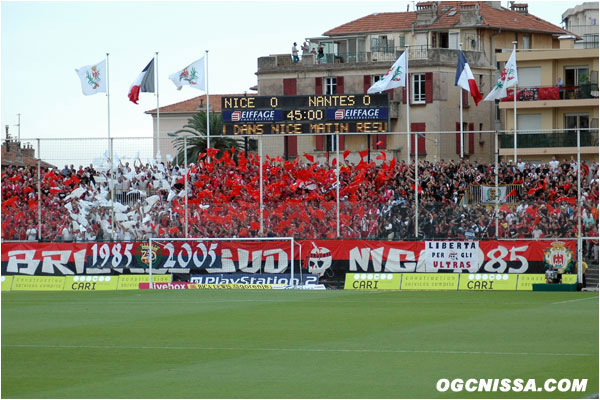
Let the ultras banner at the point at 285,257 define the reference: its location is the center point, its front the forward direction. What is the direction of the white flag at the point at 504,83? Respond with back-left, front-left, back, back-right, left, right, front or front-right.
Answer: back-left

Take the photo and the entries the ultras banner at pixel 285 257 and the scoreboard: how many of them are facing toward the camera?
2

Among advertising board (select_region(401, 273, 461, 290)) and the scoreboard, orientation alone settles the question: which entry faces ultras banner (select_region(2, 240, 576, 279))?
the scoreboard

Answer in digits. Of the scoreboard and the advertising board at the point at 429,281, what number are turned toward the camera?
2

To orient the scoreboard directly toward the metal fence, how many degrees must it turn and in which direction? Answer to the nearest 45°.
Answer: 0° — it already faces it

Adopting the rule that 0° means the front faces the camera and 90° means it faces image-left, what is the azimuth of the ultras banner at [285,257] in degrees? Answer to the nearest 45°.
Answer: approximately 0°
